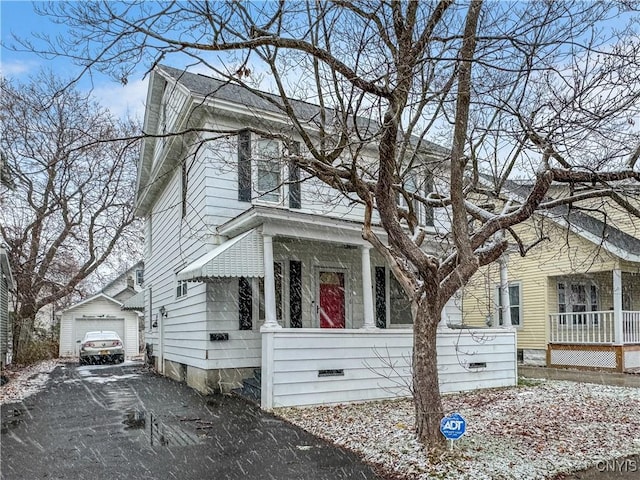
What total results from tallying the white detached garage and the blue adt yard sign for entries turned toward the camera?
2

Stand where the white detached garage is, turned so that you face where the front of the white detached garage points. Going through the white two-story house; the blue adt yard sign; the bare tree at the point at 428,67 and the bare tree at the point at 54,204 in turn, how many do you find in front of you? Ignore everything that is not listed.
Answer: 4

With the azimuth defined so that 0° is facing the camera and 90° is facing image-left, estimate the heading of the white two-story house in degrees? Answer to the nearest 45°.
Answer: approximately 315°

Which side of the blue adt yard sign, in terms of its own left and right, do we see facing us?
front

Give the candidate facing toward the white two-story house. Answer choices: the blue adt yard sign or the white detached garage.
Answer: the white detached garage

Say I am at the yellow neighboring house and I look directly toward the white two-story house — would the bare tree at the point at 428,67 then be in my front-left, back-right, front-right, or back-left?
front-left

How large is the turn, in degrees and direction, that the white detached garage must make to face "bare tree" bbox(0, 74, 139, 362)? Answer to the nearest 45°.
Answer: approximately 90° to its right

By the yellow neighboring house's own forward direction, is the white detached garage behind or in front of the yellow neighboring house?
behind

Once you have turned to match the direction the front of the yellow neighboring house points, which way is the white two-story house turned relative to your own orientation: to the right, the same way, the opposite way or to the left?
the same way

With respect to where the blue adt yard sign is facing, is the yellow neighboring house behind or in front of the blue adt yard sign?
behind
